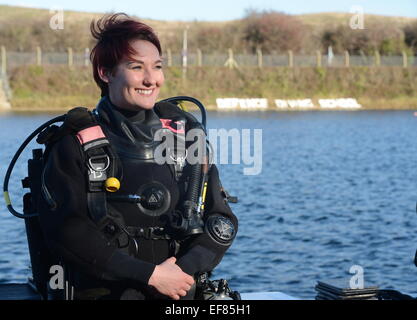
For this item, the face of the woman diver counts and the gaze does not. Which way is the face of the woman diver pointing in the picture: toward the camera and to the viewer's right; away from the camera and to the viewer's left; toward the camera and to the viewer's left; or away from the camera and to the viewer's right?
toward the camera and to the viewer's right

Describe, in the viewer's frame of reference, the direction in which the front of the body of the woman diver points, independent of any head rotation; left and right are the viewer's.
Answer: facing the viewer and to the right of the viewer
